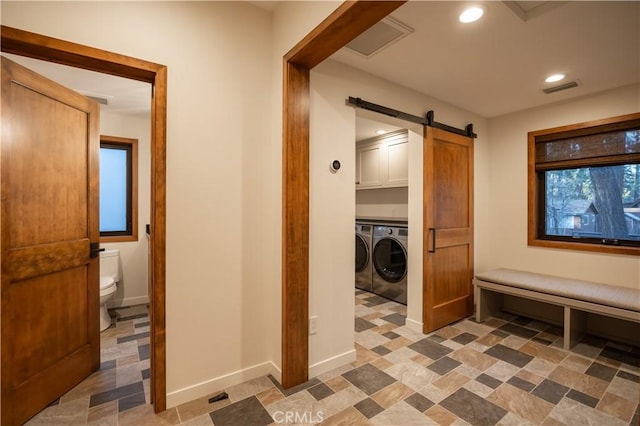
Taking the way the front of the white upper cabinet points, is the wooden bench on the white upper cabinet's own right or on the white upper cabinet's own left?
on the white upper cabinet's own left

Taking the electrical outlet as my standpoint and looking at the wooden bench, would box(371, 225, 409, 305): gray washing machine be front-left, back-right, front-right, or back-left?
front-left

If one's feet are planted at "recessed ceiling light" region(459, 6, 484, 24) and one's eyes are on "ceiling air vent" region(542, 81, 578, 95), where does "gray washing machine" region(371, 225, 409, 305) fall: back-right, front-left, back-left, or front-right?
front-left

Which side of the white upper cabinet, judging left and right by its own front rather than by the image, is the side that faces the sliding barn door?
left

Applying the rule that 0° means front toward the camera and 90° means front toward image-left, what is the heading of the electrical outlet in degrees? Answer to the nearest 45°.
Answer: approximately 315°

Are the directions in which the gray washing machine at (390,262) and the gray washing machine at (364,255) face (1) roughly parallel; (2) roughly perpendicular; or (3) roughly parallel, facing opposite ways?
roughly parallel

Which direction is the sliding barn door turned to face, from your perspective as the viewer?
facing the viewer and to the right of the viewer

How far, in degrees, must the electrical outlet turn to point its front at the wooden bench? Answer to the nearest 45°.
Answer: approximately 45° to its left

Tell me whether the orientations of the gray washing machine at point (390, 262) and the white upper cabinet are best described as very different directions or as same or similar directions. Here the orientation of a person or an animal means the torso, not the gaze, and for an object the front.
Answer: same or similar directions

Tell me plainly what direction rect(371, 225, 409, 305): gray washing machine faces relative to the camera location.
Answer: facing the viewer and to the left of the viewer

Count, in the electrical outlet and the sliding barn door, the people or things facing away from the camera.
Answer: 0

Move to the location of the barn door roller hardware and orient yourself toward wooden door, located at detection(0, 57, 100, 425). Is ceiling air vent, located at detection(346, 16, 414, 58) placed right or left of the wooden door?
left
